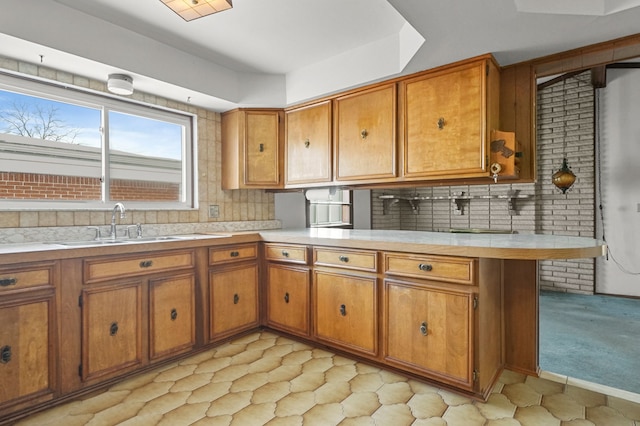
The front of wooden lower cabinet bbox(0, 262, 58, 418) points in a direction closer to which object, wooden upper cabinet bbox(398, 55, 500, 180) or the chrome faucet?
the wooden upper cabinet

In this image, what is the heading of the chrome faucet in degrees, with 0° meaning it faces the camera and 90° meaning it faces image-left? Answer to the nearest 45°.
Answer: approximately 315°

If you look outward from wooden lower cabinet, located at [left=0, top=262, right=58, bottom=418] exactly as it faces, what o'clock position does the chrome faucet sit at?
The chrome faucet is roughly at 9 o'clock from the wooden lower cabinet.

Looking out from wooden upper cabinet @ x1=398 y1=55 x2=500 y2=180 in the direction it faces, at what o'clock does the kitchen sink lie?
The kitchen sink is roughly at 1 o'clock from the wooden upper cabinet.

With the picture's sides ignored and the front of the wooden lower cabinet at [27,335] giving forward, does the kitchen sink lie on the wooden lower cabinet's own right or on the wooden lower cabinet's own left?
on the wooden lower cabinet's own left

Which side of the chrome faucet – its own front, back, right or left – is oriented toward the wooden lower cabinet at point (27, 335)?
right

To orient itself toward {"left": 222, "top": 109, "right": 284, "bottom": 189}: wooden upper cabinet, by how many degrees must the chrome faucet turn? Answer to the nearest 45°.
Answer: approximately 45° to its left

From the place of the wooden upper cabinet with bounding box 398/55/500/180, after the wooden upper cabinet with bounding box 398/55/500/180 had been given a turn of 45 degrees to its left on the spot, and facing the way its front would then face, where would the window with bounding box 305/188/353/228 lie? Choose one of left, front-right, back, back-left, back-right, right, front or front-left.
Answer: back-right

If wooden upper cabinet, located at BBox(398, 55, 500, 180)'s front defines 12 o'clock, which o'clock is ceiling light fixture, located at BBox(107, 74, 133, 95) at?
The ceiling light fixture is roughly at 1 o'clock from the wooden upper cabinet.
